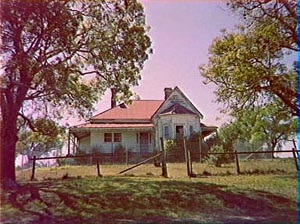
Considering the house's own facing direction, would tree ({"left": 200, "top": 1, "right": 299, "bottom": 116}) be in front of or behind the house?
in front

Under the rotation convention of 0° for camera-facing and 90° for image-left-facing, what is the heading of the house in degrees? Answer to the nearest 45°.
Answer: approximately 0°

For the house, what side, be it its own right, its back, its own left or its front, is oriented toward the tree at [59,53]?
front
